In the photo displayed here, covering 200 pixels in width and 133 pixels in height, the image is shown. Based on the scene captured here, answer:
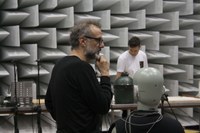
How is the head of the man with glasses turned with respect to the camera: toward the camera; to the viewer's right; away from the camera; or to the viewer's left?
to the viewer's right

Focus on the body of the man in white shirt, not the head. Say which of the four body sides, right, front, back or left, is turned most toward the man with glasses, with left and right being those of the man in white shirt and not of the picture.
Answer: front

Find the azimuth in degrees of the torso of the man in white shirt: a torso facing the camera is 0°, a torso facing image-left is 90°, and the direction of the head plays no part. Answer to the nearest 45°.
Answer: approximately 0°
